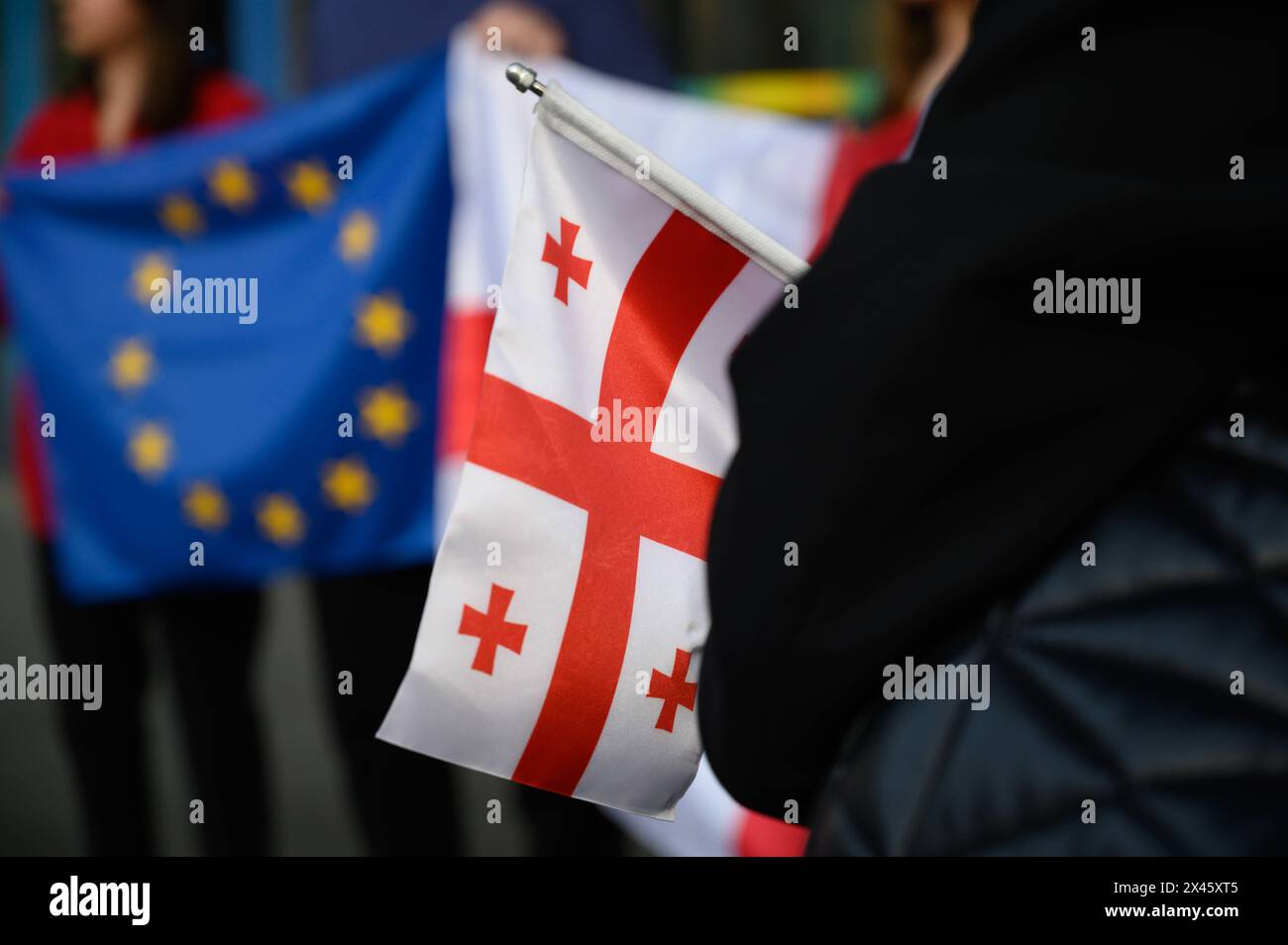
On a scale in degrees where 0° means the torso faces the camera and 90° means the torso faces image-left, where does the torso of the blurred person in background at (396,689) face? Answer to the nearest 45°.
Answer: approximately 0°
